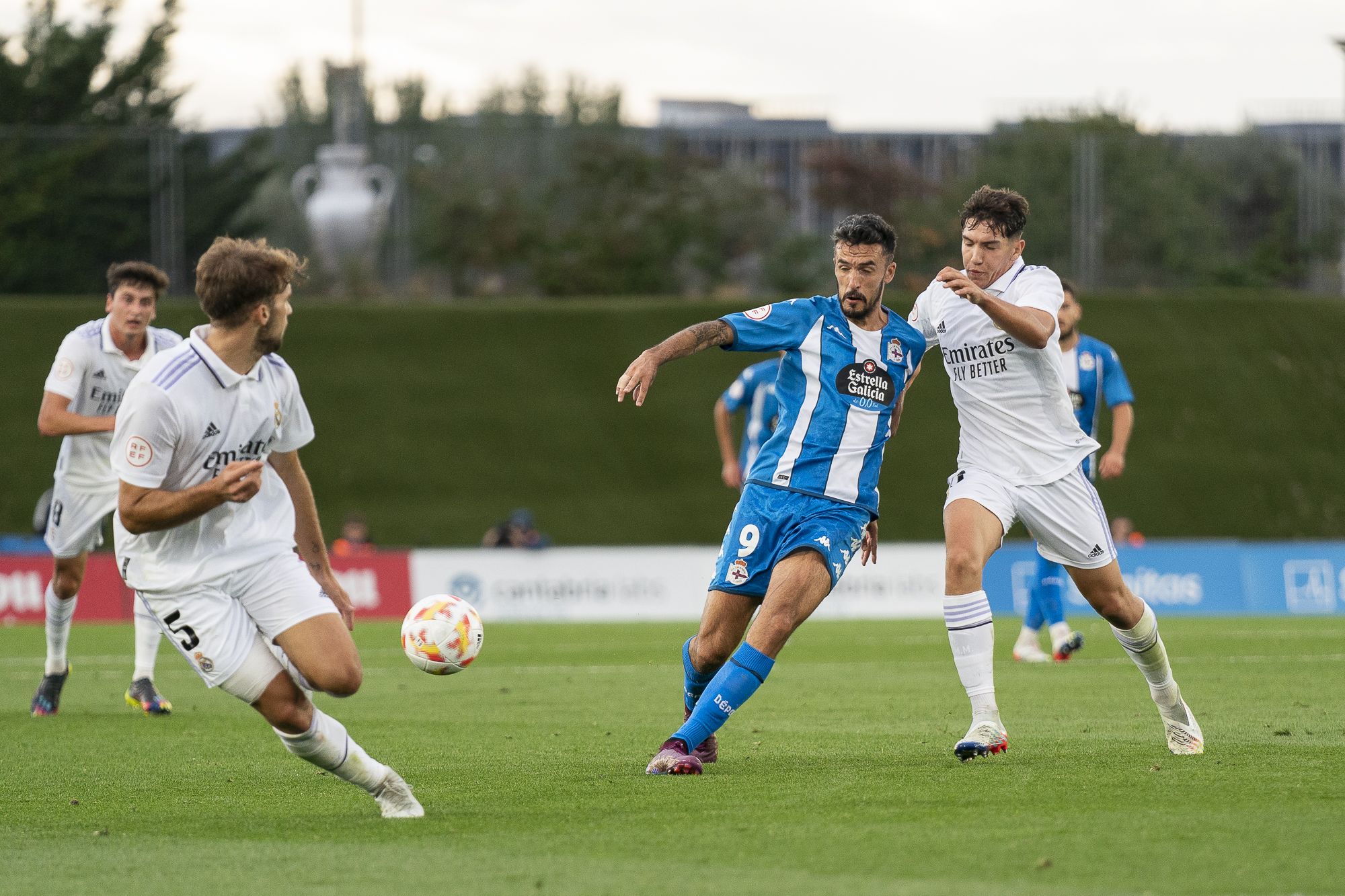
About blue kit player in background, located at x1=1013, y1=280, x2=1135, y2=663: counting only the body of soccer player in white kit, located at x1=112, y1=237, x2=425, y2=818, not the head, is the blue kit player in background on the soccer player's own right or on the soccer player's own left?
on the soccer player's own left

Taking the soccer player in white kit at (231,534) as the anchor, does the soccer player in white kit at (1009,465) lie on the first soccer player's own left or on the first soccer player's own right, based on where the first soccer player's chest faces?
on the first soccer player's own left

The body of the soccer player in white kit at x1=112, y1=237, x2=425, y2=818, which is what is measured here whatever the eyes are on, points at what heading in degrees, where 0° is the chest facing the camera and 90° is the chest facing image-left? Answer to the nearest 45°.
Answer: approximately 315°

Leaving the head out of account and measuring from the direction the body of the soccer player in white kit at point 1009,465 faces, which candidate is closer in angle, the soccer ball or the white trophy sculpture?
the soccer ball

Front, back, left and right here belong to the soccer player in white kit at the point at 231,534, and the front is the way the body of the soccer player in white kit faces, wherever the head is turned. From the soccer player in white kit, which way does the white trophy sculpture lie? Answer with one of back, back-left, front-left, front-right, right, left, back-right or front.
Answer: back-left

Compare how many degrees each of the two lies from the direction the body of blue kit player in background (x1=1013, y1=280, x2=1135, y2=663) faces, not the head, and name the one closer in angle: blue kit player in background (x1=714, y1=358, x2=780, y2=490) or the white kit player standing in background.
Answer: the white kit player standing in background

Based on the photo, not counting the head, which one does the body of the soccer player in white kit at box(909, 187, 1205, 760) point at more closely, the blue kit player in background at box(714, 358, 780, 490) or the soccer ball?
the soccer ball
